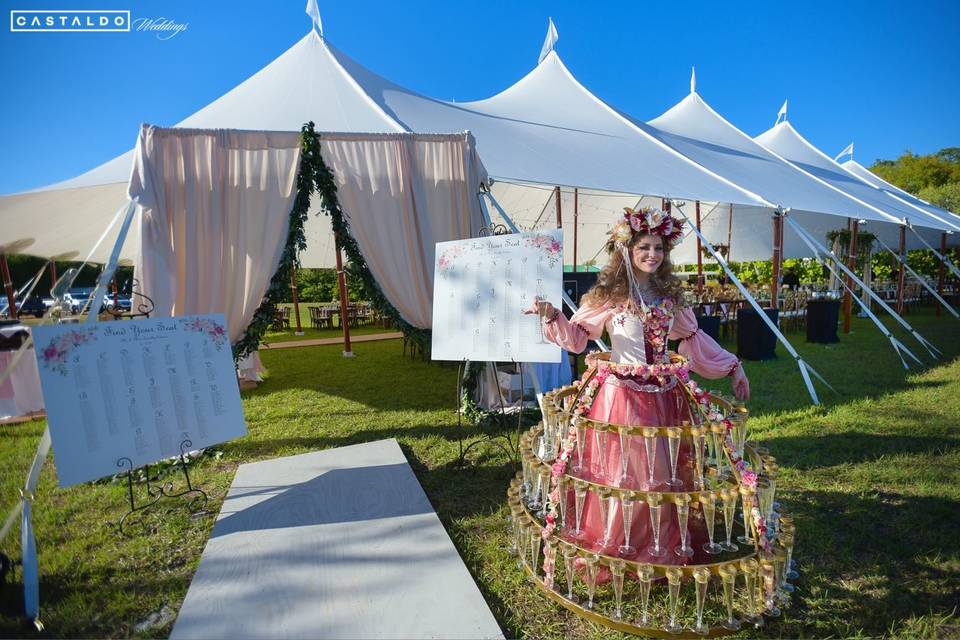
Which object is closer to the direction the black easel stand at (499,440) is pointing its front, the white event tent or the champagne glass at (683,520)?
the champagne glass

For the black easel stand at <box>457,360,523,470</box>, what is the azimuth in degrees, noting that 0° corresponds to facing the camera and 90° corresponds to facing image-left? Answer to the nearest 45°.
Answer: approximately 0°

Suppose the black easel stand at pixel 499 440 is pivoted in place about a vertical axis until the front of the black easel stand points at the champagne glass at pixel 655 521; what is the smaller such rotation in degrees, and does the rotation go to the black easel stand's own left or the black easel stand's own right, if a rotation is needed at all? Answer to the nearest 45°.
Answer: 0° — it already faces it

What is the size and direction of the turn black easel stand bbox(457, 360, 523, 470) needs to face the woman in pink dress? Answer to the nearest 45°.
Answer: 0° — it already faces them

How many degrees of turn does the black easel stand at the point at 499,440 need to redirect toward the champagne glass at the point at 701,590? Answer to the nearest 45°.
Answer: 0° — it already faces it
